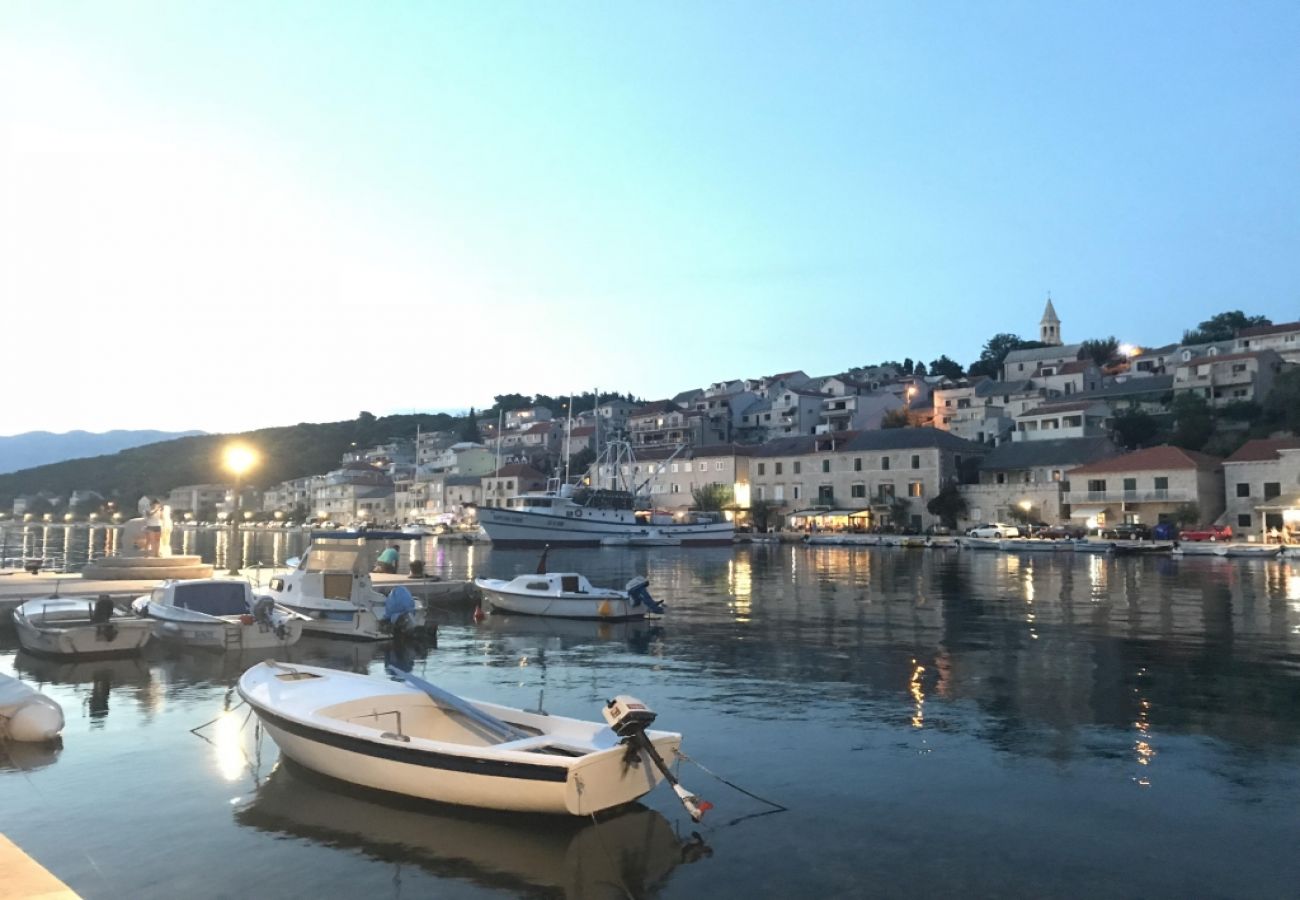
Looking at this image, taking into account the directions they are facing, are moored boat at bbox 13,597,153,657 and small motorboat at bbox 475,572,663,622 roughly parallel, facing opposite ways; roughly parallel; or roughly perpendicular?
roughly parallel

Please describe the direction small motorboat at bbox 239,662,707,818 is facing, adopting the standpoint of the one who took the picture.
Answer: facing away from the viewer and to the left of the viewer

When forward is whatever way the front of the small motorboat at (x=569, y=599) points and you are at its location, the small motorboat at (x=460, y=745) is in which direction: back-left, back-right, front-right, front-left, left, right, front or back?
left

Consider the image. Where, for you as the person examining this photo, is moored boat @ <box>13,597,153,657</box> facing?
facing away from the viewer and to the left of the viewer

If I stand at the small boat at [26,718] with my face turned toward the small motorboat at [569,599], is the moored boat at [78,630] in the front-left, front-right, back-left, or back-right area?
front-left

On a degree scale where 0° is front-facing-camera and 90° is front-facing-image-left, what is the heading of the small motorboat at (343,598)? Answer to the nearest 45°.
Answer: approximately 135°

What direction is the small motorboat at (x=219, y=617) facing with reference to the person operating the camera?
facing away from the viewer and to the left of the viewer

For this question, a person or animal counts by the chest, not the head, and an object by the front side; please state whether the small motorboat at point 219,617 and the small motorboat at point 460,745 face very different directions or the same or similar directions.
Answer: same or similar directions

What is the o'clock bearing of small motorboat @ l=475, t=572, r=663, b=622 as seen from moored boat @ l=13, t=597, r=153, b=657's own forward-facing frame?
The small motorboat is roughly at 4 o'clock from the moored boat.

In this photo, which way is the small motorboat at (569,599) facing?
to the viewer's left

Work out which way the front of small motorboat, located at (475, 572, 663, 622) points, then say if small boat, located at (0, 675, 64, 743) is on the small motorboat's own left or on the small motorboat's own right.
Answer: on the small motorboat's own left

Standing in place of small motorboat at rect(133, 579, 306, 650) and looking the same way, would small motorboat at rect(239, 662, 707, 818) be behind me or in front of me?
behind

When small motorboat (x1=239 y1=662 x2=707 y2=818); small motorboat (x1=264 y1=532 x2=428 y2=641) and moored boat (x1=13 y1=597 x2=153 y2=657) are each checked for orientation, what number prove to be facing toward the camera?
0

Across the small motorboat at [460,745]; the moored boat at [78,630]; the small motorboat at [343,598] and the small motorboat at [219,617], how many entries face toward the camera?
0

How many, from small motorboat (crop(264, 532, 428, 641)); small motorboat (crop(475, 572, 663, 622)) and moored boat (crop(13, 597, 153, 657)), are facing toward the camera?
0

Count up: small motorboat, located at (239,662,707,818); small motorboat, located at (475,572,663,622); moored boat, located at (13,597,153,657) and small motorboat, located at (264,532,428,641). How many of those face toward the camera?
0

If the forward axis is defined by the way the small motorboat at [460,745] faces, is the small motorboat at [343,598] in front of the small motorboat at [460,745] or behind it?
in front
